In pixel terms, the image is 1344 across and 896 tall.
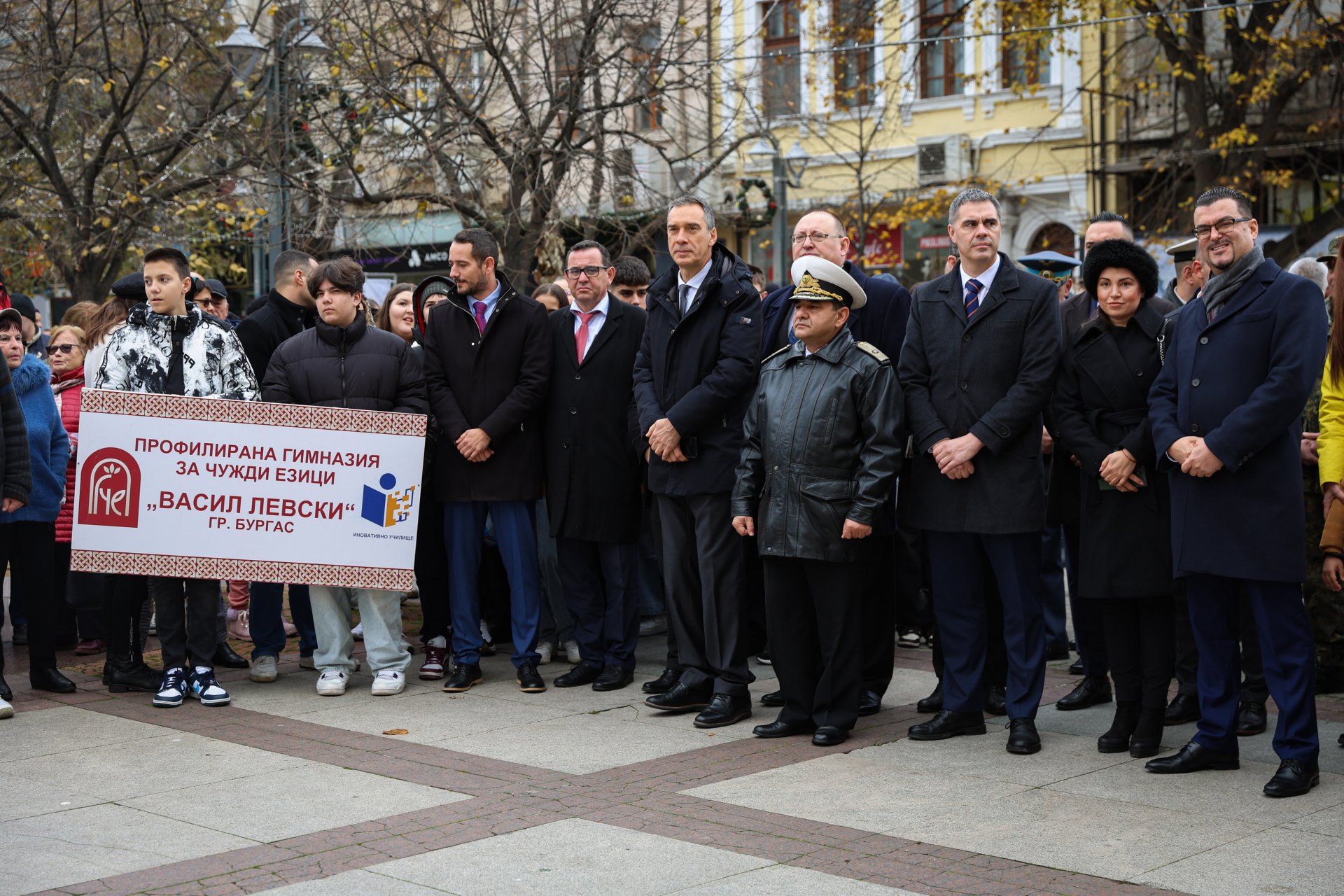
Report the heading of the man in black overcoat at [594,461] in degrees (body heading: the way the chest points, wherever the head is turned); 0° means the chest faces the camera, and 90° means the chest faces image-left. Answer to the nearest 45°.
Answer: approximately 45°

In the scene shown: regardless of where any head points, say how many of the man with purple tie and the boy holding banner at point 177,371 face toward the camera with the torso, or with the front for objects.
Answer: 2

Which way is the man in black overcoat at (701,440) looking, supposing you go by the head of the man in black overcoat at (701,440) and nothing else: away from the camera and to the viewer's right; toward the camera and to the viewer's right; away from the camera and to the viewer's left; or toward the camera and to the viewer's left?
toward the camera and to the viewer's left

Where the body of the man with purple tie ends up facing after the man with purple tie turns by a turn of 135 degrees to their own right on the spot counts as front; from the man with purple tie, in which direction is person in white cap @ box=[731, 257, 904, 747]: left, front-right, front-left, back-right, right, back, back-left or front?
back

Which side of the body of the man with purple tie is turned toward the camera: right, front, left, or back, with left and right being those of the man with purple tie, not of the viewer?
front

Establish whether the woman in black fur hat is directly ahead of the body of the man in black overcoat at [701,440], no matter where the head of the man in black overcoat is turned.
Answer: no

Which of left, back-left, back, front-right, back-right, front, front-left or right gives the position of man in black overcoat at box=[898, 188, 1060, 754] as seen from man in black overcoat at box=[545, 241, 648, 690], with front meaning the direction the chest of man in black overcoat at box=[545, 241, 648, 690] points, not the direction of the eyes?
left

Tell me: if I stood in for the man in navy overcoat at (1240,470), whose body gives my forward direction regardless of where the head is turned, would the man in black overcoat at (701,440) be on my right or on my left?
on my right

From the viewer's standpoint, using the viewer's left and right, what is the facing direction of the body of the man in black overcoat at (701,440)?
facing the viewer and to the left of the viewer

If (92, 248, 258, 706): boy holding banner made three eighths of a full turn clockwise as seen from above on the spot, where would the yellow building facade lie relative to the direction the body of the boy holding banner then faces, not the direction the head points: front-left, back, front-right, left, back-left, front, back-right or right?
right

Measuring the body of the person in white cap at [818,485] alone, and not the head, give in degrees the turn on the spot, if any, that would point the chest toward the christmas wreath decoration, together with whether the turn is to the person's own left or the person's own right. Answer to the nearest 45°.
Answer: approximately 135° to the person's own right

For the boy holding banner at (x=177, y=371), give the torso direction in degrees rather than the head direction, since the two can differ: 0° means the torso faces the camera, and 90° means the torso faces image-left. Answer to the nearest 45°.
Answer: approximately 0°

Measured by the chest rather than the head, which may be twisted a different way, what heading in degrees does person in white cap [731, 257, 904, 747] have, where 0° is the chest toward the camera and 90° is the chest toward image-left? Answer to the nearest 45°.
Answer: approximately 45°

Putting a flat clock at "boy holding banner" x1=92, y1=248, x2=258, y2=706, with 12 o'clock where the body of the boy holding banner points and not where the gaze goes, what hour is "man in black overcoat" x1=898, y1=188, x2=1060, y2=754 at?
The man in black overcoat is roughly at 10 o'clock from the boy holding banner.

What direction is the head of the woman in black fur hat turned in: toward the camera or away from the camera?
toward the camera

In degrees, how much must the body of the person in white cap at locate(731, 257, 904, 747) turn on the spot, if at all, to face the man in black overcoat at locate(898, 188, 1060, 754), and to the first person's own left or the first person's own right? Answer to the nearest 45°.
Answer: approximately 135° to the first person's own left
